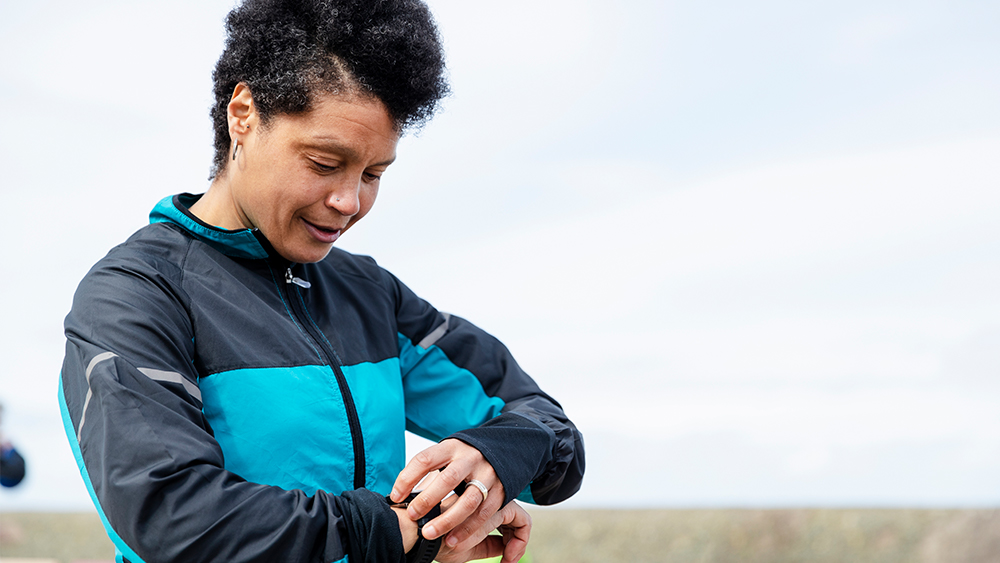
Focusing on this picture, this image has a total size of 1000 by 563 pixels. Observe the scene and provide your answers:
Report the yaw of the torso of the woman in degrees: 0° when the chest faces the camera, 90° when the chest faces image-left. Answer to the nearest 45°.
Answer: approximately 315°

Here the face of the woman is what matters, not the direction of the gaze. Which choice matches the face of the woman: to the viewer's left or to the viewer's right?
to the viewer's right
